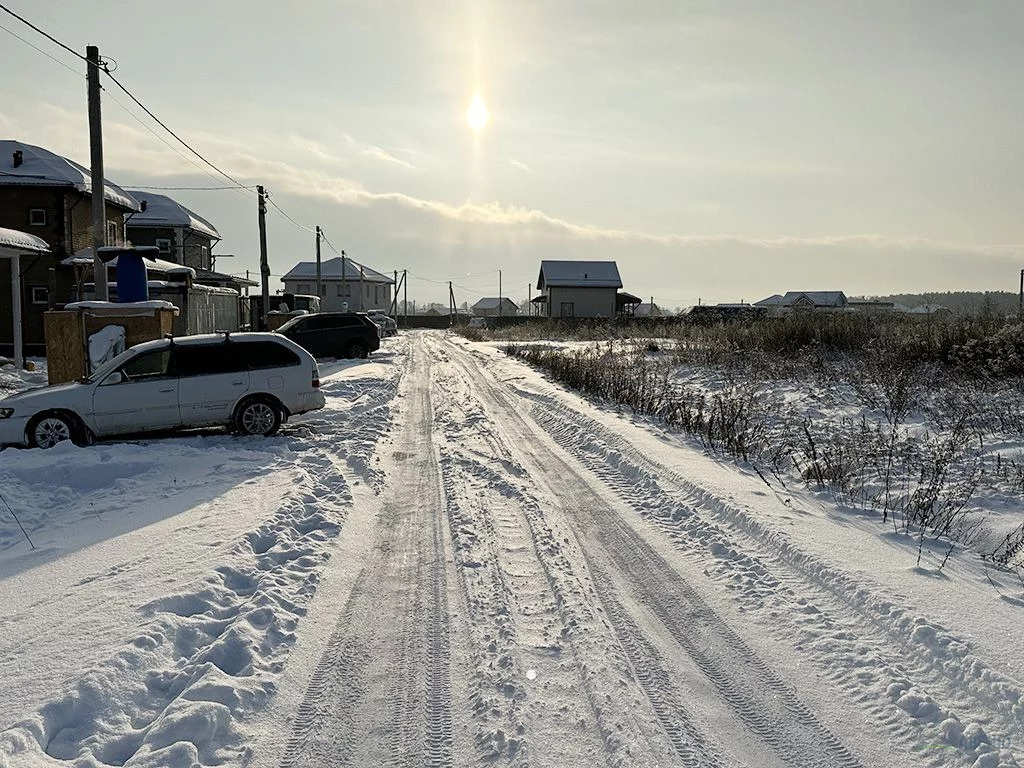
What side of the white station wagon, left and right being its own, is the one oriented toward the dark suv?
right

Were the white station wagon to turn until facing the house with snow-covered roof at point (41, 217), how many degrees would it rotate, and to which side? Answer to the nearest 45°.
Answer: approximately 90° to its right

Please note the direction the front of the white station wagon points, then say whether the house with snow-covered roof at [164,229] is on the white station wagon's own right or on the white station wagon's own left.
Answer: on the white station wagon's own right

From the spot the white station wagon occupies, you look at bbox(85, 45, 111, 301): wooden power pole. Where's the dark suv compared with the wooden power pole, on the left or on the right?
right

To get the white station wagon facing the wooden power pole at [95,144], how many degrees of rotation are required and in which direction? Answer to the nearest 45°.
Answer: approximately 90° to its right

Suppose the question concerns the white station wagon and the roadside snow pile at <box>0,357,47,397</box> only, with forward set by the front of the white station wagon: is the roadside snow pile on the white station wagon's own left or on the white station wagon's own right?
on the white station wagon's own right

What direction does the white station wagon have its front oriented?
to the viewer's left

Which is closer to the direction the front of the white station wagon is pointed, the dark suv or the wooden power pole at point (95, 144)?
the wooden power pole
